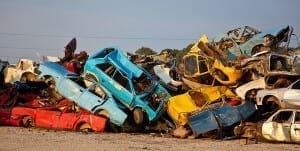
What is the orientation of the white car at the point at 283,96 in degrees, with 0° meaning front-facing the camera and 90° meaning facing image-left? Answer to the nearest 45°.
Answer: approximately 90°

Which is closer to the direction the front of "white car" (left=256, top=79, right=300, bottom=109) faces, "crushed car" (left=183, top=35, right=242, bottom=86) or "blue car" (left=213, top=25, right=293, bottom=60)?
the crushed car

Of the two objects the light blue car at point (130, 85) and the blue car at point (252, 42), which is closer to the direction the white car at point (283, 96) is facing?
the light blue car

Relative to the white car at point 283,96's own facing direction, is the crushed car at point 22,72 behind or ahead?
ahead

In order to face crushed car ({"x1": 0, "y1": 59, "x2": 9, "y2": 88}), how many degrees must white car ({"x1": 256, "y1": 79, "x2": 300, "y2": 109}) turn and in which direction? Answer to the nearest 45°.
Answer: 0° — it already faces it

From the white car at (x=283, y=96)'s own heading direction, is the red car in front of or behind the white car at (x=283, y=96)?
in front

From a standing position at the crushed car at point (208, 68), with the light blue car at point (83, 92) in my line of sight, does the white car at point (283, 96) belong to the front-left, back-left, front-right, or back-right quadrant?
back-left
